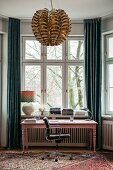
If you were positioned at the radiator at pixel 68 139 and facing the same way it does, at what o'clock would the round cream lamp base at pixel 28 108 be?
The round cream lamp base is roughly at 3 o'clock from the radiator.

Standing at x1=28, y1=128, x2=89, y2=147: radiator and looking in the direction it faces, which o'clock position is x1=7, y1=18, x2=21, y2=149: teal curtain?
The teal curtain is roughly at 3 o'clock from the radiator.

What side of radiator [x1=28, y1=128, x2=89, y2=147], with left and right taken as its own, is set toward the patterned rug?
front

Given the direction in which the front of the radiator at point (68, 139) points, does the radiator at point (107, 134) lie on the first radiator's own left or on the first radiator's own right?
on the first radiator's own left

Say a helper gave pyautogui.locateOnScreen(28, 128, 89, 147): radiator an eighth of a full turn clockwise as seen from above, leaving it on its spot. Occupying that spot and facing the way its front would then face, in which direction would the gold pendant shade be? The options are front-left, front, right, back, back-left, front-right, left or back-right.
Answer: front-left

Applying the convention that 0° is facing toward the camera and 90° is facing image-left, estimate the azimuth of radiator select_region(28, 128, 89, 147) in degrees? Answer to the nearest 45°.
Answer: approximately 0°
